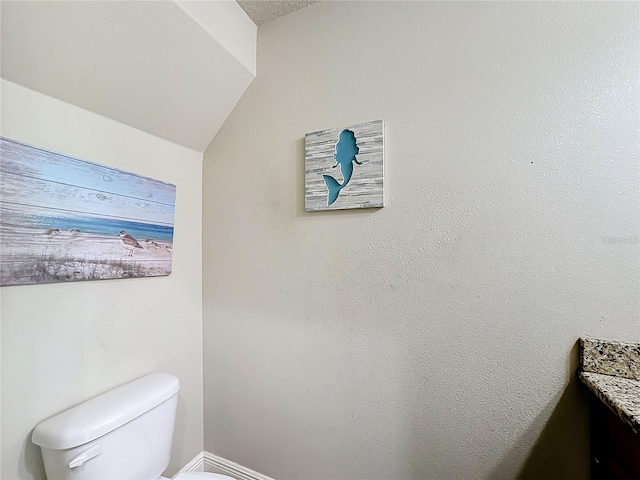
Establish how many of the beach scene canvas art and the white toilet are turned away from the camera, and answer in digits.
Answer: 0

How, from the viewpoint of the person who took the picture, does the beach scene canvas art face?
facing the viewer and to the right of the viewer

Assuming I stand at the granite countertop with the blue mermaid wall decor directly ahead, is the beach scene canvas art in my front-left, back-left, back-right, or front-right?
front-left

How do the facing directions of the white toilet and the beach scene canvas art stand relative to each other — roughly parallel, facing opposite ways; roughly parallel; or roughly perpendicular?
roughly parallel

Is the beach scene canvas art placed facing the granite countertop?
yes

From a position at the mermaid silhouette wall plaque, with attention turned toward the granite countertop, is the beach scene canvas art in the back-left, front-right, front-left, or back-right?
back-right

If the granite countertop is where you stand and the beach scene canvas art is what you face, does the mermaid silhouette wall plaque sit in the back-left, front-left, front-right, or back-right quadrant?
front-right

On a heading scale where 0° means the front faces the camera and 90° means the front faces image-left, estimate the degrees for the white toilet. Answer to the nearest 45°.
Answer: approximately 315°

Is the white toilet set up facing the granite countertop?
yes
